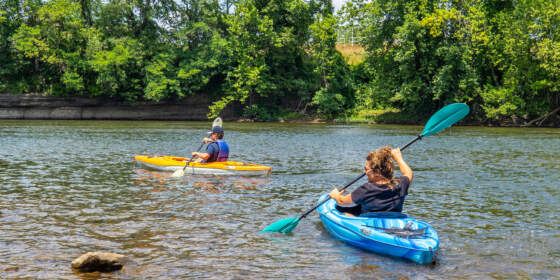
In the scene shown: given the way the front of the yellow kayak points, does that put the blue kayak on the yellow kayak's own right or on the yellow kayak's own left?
on the yellow kayak's own left

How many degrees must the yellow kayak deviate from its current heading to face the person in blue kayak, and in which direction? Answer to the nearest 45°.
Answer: approximately 90° to its left

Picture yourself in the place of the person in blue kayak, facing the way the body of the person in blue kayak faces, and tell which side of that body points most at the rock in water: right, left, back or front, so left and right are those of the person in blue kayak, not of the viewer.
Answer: left

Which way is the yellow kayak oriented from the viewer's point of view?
to the viewer's left

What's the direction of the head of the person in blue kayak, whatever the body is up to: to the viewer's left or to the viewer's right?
to the viewer's left

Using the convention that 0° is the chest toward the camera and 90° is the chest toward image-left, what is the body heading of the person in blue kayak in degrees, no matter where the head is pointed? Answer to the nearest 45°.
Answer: approximately 135°

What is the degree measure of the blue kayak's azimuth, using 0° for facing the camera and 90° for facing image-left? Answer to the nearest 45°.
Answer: approximately 135°

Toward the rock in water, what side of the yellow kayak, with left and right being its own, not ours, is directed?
left

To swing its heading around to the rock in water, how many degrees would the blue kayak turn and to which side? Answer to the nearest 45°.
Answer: approximately 90° to its left
